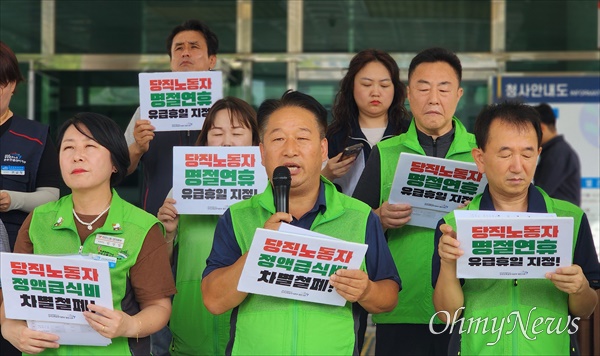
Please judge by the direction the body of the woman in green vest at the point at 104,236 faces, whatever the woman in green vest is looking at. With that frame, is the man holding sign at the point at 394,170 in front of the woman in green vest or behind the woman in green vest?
behind

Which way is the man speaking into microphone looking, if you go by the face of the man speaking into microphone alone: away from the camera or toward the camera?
toward the camera

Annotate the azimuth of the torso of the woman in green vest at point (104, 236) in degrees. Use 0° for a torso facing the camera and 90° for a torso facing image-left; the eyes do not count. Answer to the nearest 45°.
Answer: approximately 45°

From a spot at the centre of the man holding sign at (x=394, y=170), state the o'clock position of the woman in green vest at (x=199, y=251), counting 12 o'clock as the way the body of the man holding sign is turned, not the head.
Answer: The woman in green vest is roughly at 3 o'clock from the man holding sign.

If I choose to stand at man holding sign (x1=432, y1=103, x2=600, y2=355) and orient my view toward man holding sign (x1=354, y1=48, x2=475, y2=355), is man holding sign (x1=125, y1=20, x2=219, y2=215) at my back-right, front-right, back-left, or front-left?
front-left

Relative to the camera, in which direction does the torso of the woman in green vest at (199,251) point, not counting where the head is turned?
toward the camera

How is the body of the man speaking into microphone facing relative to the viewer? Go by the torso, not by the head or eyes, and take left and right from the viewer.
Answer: facing the viewer

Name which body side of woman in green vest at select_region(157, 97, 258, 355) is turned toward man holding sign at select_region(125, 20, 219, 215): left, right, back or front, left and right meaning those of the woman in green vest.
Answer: back

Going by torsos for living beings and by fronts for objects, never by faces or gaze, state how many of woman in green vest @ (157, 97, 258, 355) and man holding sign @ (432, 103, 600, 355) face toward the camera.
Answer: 2

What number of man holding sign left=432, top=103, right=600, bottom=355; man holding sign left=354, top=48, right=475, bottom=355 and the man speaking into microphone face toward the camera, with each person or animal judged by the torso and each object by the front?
3

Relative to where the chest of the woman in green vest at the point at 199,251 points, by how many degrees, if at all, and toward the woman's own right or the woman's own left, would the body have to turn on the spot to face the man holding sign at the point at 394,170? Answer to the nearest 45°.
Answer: approximately 90° to the woman's own left
